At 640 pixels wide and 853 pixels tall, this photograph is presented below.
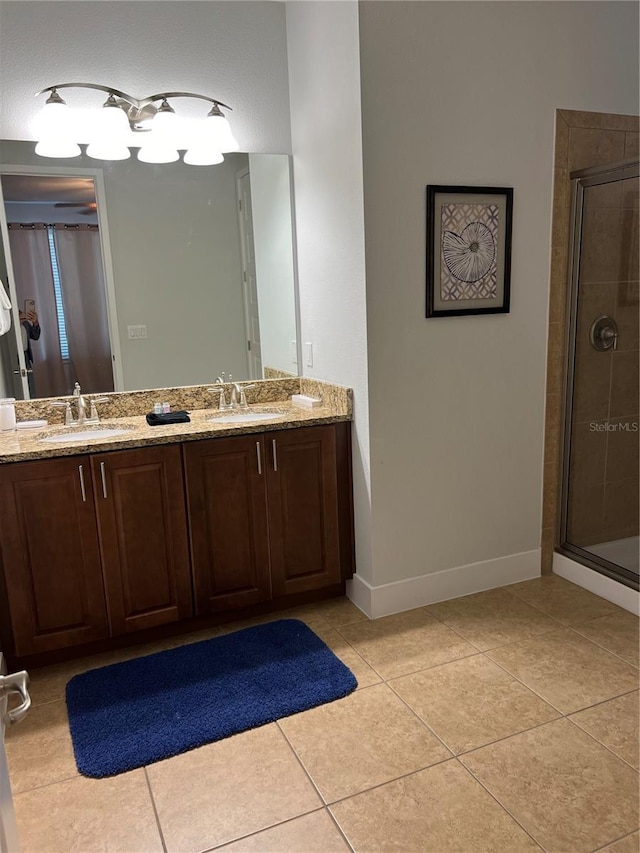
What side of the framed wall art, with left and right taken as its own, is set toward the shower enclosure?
left

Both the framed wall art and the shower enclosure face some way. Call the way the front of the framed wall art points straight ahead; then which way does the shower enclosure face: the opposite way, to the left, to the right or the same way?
to the right

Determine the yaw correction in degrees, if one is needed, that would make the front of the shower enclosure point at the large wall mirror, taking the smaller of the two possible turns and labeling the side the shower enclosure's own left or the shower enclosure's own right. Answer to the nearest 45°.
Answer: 0° — it already faces it

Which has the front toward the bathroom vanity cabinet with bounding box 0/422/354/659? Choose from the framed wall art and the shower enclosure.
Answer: the shower enclosure

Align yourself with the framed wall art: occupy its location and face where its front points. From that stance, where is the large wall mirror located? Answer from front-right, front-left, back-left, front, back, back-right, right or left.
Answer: back-right

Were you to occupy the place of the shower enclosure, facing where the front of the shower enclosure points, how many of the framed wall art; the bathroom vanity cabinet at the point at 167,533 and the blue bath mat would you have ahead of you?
3

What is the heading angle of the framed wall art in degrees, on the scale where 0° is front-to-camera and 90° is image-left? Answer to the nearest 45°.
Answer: approximately 315°

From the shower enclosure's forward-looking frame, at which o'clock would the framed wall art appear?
The framed wall art is roughly at 12 o'clock from the shower enclosure.

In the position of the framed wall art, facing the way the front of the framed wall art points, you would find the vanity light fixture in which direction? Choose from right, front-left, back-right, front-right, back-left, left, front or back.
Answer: back-right
